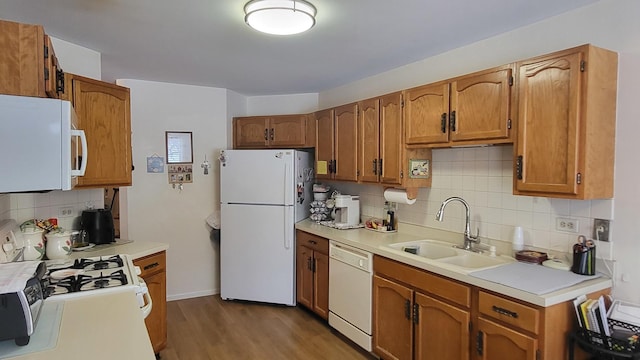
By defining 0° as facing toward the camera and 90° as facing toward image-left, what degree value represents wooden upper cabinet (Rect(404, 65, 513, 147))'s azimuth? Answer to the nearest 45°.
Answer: approximately 45°

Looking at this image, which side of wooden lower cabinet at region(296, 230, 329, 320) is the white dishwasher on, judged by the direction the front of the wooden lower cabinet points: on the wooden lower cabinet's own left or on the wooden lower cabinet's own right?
on the wooden lower cabinet's own left

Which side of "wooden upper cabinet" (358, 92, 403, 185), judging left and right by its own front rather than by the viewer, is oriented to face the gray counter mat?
left

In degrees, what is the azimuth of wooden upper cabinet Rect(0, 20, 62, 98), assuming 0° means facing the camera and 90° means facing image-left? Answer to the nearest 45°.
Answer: approximately 270°

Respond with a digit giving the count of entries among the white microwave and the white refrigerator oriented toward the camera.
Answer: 1

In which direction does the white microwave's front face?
to the viewer's right

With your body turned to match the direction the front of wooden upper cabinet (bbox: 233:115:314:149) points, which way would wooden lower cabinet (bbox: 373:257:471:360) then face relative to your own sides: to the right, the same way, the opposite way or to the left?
to the right

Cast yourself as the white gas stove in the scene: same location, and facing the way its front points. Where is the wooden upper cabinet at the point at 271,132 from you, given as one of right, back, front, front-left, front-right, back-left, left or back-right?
front-left
